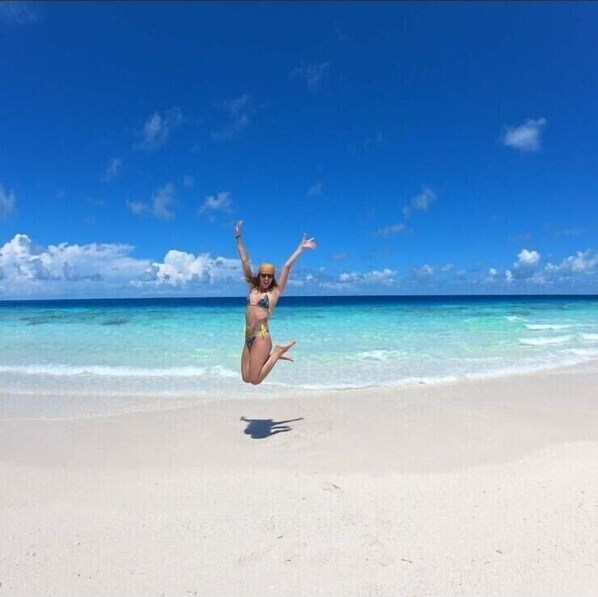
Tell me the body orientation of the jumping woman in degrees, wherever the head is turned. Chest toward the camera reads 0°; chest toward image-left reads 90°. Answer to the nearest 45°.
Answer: approximately 45°
